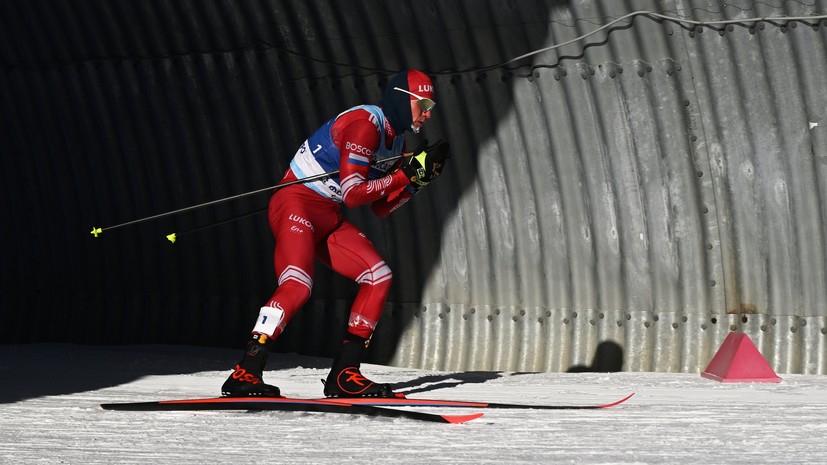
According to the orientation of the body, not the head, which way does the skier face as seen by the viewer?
to the viewer's right

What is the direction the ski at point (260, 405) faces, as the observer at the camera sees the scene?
facing to the right of the viewer

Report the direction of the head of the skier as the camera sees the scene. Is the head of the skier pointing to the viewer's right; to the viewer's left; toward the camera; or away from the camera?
to the viewer's right

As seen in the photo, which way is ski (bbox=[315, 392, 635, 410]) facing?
to the viewer's right
